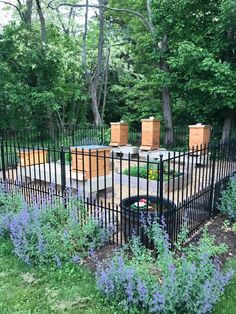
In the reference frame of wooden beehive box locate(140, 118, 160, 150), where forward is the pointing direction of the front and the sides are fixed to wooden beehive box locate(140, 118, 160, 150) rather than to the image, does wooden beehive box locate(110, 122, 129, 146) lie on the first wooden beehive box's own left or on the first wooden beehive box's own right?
on the first wooden beehive box's own right

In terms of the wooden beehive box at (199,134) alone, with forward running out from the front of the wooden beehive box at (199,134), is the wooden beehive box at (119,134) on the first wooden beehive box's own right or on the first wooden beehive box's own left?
on the first wooden beehive box's own right

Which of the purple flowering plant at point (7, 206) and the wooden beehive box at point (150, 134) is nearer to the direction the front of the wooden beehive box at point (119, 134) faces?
the purple flowering plant

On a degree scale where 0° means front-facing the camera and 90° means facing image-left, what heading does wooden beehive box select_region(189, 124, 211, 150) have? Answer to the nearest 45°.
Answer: approximately 45°

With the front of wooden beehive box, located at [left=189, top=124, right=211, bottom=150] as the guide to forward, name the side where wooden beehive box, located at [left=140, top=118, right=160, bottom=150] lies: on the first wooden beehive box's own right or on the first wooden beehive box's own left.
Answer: on the first wooden beehive box's own right

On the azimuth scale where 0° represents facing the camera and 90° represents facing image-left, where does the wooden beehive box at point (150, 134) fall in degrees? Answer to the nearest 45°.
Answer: approximately 45°

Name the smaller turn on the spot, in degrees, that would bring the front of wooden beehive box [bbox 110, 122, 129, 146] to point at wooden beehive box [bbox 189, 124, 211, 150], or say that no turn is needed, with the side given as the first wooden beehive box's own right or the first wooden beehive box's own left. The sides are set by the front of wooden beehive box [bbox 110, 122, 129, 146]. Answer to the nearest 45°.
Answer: approximately 90° to the first wooden beehive box's own left

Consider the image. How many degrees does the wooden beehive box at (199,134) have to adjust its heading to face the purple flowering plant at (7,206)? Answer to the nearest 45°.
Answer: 0° — it already faces it
